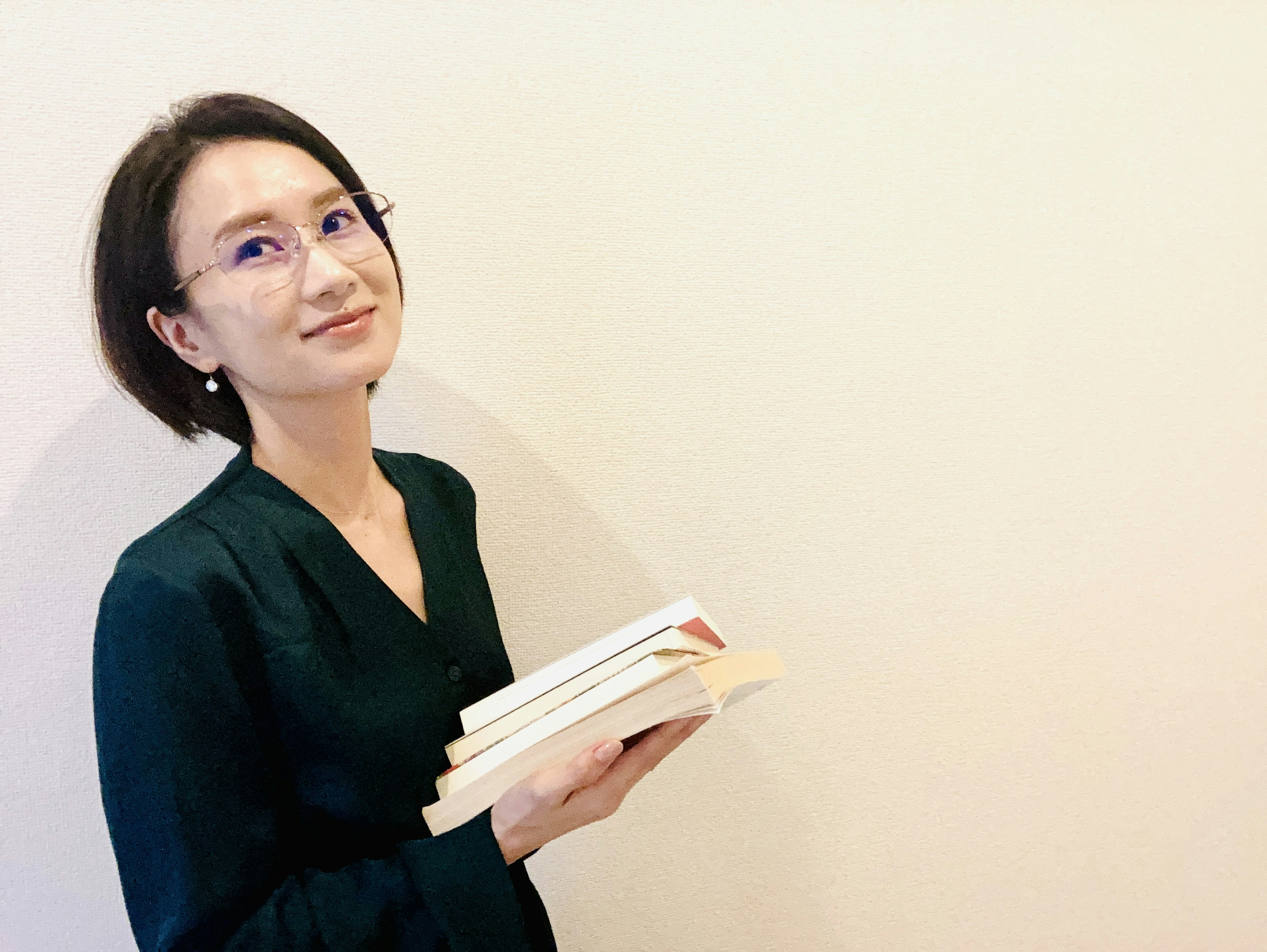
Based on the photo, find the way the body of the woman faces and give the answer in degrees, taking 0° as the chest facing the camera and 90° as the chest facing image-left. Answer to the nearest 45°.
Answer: approximately 315°
